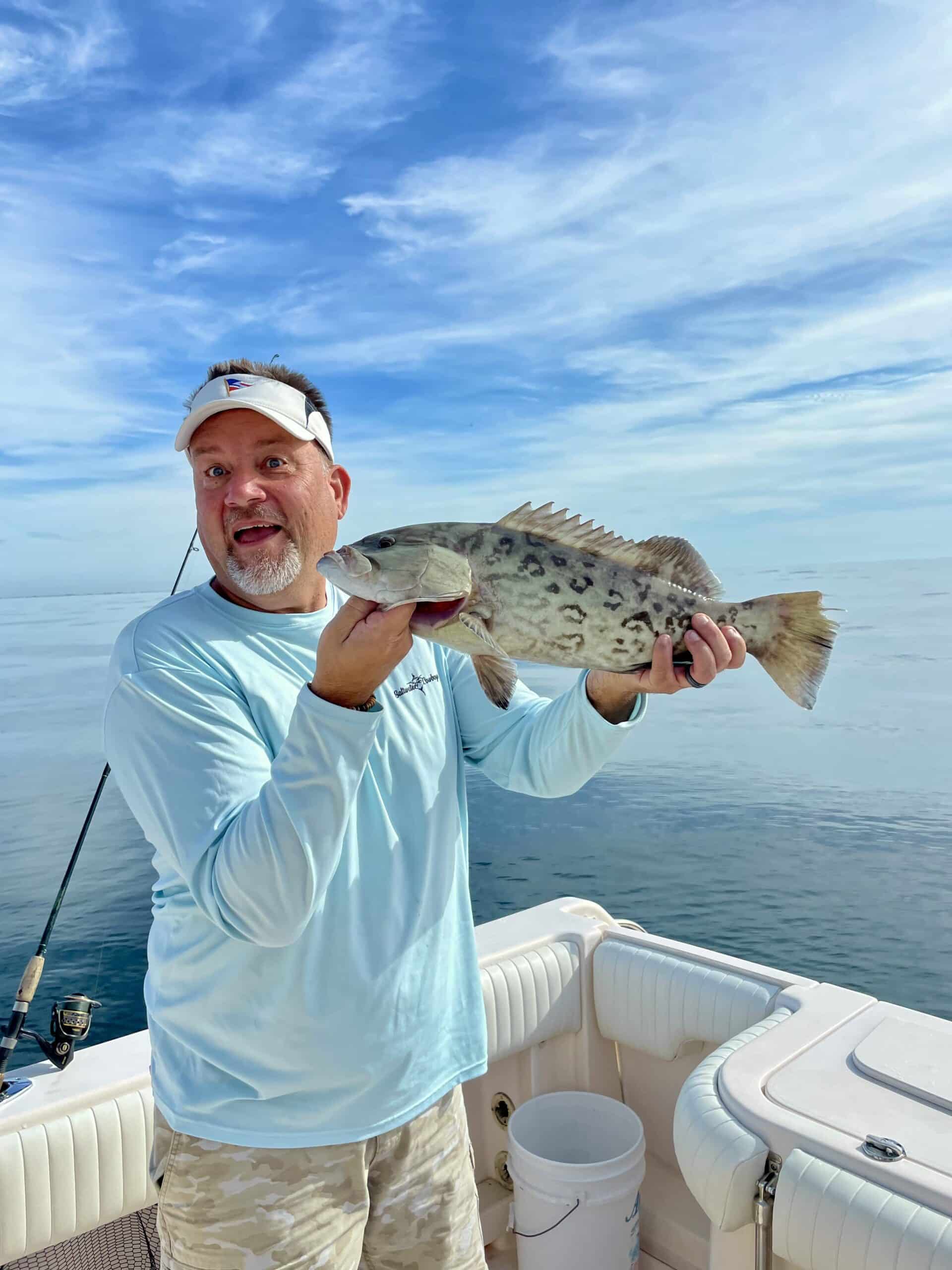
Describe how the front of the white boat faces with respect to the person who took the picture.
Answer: facing the viewer and to the left of the viewer
